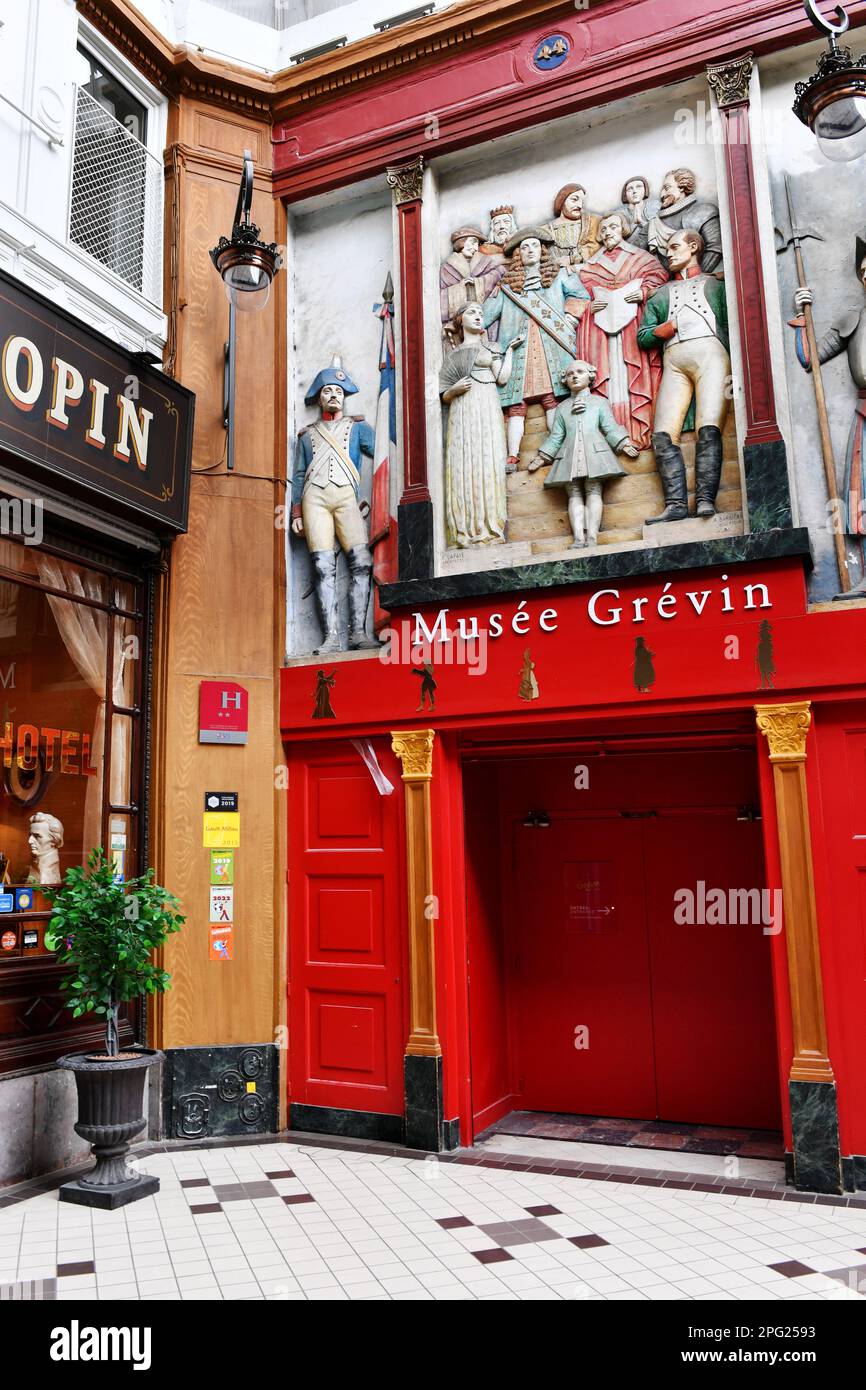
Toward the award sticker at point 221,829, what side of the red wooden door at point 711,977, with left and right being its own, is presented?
right

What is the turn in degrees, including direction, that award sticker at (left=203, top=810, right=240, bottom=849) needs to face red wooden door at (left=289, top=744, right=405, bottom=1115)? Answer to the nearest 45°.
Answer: approximately 90° to its left

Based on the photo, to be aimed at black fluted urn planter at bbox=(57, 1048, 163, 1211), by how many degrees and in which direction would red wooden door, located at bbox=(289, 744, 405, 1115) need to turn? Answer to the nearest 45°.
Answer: approximately 45° to its right
